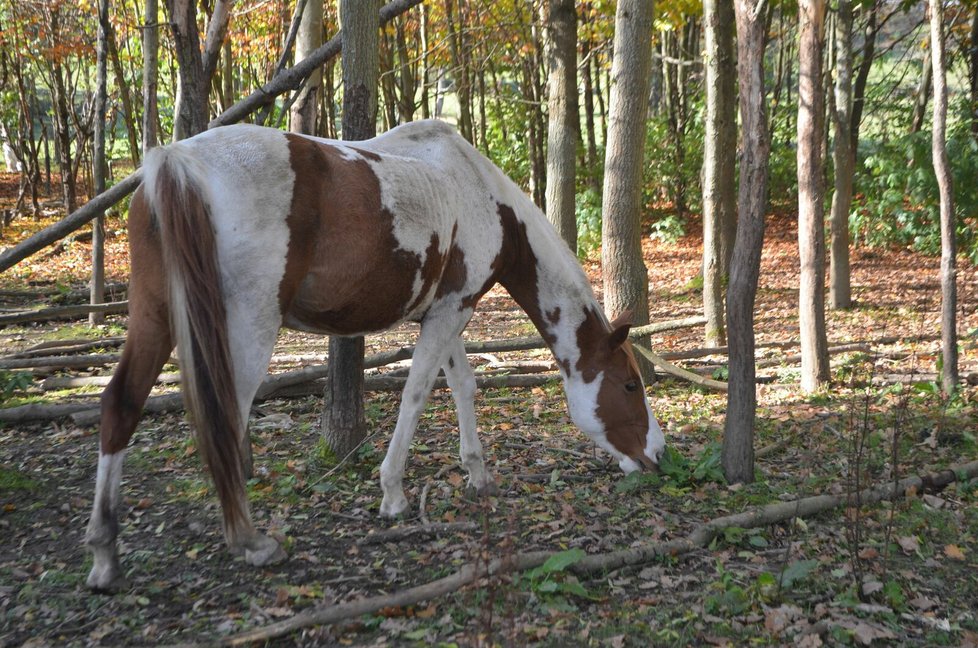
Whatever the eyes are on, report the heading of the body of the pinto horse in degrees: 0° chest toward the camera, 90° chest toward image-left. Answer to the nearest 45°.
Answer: approximately 225°

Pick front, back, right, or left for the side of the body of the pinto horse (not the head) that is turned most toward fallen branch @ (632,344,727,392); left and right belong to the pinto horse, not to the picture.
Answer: front

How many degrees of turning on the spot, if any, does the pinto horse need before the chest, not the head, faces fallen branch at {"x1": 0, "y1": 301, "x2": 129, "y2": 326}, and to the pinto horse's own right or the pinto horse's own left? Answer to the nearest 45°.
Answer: approximately 90° to the pinto horse's own left

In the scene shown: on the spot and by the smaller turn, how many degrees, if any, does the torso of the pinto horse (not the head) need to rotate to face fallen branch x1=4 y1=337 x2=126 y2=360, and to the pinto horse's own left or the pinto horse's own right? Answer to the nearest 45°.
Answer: approximately 90° to the pinto horse's own left

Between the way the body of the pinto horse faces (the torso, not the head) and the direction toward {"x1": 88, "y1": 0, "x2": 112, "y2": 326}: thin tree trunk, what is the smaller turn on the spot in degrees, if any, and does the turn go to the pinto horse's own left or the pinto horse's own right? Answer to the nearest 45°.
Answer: approximately 90° to the pinto horse's own left

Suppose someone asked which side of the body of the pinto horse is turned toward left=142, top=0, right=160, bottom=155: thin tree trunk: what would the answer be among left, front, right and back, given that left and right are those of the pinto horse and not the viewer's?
left

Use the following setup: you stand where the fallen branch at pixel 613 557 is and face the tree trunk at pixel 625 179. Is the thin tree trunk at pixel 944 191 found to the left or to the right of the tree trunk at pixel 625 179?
right

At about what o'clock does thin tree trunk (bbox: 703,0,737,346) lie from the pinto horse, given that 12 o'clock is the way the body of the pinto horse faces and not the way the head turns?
The thin tree trunk is roughly at 12 o'clock from the pinto horse.

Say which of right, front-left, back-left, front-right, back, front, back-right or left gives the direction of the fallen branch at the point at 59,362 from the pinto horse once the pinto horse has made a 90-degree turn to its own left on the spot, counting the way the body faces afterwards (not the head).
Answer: front

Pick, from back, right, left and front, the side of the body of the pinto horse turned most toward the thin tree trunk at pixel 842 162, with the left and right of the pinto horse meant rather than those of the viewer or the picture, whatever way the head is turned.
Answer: front
